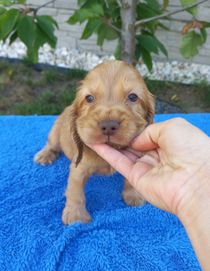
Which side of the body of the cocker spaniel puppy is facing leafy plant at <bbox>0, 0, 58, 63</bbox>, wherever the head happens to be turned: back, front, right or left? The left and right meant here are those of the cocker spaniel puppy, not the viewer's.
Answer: back

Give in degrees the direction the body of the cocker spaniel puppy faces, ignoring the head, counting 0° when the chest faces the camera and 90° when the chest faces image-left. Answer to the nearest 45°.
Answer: approximately 315°

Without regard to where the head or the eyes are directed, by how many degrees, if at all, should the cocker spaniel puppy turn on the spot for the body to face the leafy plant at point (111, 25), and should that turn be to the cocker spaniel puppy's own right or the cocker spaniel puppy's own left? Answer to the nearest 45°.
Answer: approximately 135° to the cocker spaniel puppy's own left
